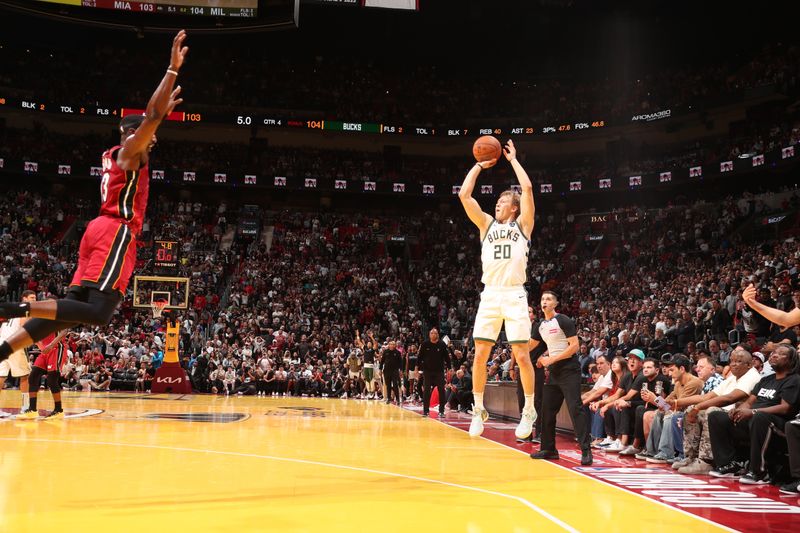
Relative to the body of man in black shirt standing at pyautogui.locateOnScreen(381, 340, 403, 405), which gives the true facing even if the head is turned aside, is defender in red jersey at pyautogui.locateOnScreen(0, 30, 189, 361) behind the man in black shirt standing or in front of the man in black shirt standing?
in front

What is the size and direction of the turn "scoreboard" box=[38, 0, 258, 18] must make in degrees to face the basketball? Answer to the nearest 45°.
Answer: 0° — it already faces it

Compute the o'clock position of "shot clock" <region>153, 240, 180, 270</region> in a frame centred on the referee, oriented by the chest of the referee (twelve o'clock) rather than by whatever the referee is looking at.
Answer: The shot clock is roughly at 3 o'clock from the referee.

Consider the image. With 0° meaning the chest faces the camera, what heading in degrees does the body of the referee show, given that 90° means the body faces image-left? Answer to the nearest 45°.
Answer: approximately 45°

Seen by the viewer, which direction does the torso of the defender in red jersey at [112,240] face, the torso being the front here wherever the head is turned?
to the viewer's right

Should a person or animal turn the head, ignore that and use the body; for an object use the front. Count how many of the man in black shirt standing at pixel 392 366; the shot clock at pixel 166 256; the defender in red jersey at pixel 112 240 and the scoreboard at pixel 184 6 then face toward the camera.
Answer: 3

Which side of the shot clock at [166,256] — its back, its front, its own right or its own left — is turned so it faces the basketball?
front

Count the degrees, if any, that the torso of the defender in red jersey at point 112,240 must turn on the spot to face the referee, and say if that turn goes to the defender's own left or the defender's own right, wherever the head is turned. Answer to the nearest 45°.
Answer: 0° — they already face them

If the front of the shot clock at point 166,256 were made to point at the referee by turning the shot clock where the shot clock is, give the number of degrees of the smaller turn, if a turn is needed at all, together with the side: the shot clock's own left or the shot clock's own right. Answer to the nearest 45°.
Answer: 0° — it already faces them

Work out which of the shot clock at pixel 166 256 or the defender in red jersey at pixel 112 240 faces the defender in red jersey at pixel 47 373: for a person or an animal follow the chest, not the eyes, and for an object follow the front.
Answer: the shot clock
